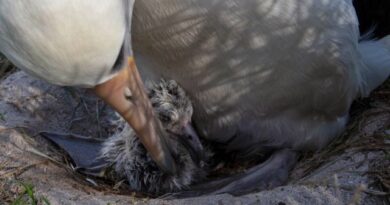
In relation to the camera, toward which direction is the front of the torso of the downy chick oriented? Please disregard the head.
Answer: to the viewer's right
